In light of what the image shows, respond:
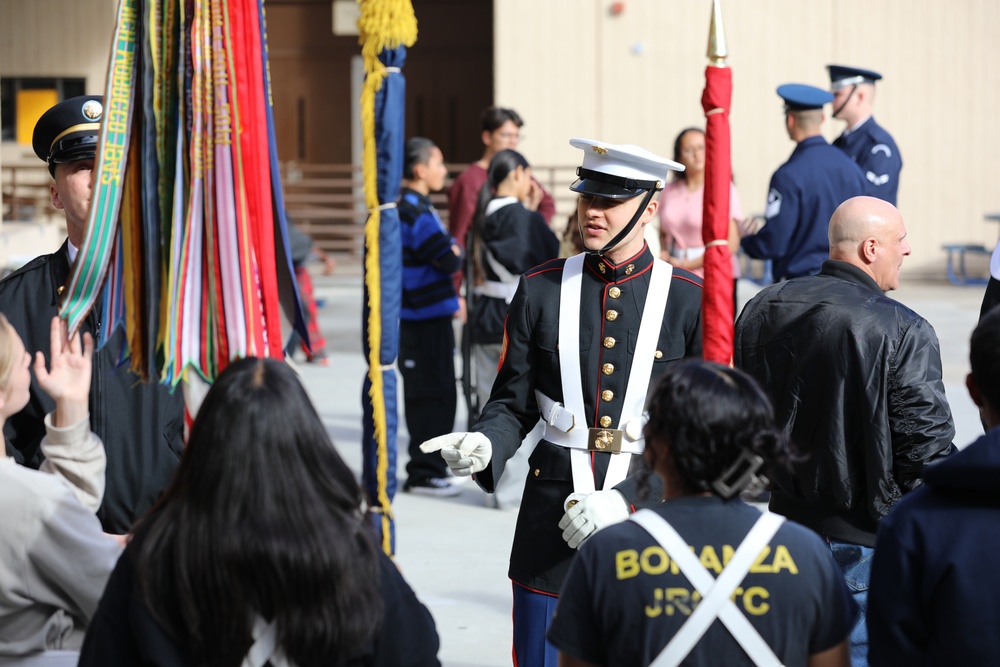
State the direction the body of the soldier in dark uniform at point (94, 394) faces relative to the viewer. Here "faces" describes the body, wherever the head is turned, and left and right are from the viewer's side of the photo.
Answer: facing the viewer and to the right of the viewer

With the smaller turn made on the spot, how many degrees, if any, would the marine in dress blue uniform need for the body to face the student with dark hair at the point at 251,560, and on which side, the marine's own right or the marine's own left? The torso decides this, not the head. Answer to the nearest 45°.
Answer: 0° — they already face them

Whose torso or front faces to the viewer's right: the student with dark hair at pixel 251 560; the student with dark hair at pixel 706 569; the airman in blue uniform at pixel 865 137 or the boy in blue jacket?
the boy in blue jacket

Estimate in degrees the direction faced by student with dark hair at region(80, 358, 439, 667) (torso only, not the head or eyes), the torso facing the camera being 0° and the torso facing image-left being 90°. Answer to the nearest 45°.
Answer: approximately 180°

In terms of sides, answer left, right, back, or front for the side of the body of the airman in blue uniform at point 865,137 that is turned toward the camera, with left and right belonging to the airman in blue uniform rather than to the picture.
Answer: left

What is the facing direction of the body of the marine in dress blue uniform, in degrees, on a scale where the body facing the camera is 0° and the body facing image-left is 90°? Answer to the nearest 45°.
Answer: approximately 0°

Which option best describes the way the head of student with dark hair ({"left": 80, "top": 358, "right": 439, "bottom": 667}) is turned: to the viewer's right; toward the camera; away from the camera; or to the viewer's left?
away from the camera

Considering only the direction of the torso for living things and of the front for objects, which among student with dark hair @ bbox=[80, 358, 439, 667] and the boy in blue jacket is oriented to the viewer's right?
the boy in blue jacket

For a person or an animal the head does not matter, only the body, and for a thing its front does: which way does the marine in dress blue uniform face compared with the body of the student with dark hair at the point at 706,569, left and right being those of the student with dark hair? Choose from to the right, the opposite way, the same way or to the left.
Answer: the opposite way

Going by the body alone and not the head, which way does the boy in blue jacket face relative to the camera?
to the viewer's right

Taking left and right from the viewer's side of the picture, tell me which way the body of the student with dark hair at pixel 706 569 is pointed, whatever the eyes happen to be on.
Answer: facing away from the viewer

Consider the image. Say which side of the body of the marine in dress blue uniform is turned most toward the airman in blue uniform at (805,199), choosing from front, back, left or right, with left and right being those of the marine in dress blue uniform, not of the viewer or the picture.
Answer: back

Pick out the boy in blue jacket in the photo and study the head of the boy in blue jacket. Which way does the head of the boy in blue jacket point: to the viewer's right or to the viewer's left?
to the viewer's right
